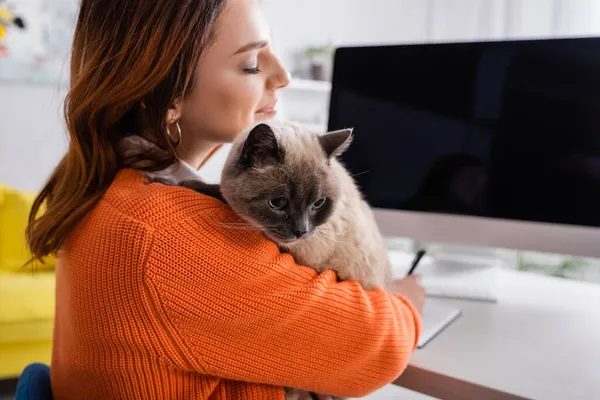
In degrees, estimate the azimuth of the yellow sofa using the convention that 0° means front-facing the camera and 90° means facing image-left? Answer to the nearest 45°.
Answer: approximately 0°

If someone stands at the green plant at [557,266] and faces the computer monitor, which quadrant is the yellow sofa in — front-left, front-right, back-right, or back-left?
front-right

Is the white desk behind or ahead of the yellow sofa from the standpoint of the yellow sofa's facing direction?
ahead

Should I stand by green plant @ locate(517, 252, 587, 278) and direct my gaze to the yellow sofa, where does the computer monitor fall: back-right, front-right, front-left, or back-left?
front-left

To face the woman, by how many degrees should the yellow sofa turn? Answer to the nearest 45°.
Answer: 0° — it already faces them

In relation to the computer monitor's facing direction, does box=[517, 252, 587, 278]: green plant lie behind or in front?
behind

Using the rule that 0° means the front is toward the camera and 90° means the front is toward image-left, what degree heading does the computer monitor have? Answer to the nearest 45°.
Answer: approximately 45°

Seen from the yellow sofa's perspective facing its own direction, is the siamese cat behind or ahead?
ahead

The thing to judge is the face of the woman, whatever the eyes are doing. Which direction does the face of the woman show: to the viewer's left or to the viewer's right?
to the viewer's right
